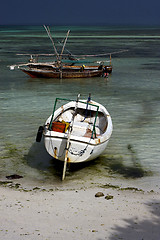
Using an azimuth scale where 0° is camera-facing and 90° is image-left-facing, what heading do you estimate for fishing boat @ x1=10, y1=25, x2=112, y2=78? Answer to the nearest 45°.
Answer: approximately 90°
